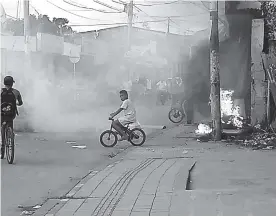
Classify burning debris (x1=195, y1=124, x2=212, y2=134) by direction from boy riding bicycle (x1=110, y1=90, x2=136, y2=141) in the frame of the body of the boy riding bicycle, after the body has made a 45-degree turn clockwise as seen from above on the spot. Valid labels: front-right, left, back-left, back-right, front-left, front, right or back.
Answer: right

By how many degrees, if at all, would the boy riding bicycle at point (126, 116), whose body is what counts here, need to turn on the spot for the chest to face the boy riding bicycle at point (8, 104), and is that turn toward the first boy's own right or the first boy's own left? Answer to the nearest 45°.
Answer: approximately 45° to the first boy's own left

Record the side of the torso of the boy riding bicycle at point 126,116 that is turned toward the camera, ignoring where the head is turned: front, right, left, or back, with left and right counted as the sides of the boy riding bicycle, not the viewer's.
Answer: left

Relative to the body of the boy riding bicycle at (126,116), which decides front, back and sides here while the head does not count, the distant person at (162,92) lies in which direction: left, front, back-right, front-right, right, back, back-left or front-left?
right

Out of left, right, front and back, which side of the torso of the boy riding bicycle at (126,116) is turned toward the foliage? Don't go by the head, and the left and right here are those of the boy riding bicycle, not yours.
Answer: back

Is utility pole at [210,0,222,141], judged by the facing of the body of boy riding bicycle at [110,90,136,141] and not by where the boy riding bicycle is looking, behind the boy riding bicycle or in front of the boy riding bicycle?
behind

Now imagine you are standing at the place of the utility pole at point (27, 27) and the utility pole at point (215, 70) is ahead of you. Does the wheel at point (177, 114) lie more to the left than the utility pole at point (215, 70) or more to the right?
left

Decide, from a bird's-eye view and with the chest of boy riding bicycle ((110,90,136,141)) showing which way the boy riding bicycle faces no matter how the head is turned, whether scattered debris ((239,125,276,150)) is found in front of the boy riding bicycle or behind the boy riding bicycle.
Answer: behind
